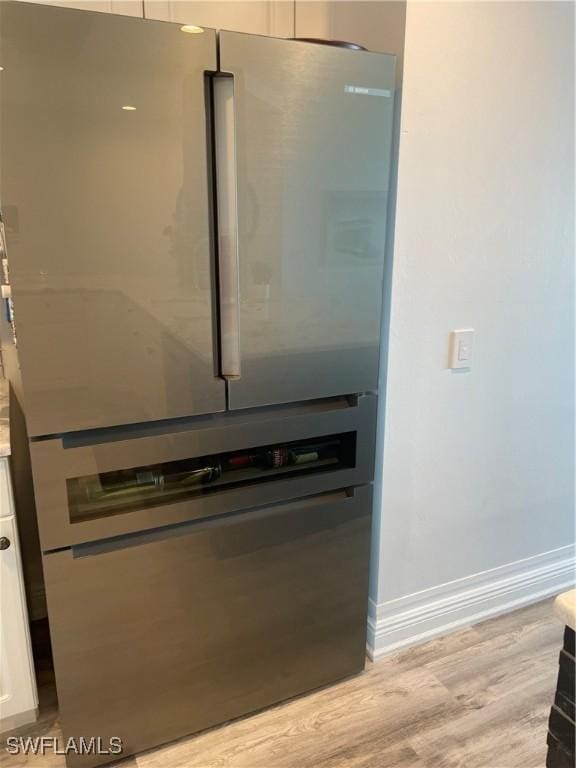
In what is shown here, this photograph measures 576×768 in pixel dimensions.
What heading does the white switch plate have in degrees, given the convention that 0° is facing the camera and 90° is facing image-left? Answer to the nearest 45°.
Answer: approximately 315°

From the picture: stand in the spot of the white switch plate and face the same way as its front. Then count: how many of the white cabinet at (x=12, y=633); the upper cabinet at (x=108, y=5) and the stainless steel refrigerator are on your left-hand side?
0

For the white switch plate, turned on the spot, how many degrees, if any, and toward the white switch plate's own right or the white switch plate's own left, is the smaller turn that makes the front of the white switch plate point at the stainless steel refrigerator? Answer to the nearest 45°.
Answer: approximately 90° to the white switch plate's own right

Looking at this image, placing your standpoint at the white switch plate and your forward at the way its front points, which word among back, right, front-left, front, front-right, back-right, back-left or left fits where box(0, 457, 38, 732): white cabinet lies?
right

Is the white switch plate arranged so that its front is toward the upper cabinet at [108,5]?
no
